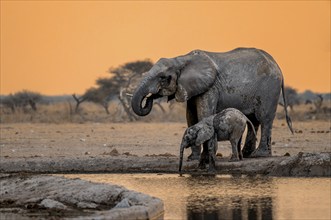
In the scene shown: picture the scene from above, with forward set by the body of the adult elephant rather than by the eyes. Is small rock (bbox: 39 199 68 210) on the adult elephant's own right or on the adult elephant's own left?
on the adult elephant's own left

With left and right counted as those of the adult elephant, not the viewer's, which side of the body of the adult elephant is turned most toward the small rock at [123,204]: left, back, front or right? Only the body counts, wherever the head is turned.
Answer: left

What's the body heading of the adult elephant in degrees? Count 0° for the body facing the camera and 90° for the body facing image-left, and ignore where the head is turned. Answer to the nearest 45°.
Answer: approximately 90°
